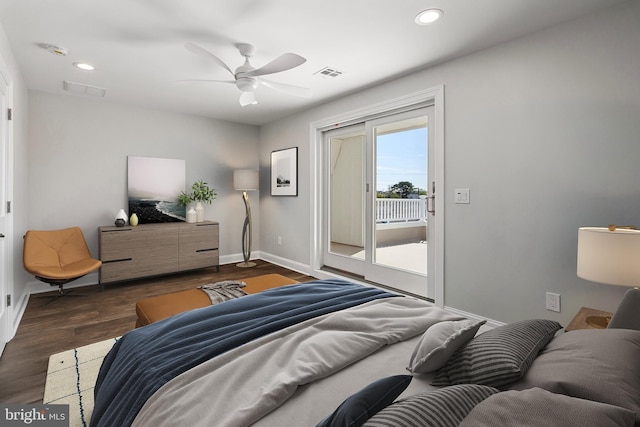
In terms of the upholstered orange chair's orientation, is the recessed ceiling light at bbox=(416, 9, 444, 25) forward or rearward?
forward

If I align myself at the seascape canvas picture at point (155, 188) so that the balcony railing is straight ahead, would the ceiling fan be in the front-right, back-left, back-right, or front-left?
front-right

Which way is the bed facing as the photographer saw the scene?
facing away from the viewer and to the left of the viewer

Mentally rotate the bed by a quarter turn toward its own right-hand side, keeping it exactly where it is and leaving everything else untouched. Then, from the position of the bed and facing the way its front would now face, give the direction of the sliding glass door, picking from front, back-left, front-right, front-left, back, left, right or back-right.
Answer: front-left

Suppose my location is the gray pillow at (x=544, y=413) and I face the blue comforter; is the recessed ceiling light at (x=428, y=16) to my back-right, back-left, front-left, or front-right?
front-right

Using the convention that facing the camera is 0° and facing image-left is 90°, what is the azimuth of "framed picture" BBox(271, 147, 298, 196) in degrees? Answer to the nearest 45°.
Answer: approximately 45°

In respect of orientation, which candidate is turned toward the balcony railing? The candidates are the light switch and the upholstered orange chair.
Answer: the upholstered orange chair

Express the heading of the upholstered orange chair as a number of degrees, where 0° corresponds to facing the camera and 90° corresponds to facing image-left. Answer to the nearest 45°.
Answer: approximately 315°

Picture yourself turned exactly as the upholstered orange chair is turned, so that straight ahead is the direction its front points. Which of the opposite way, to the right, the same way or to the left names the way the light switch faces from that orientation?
to the right

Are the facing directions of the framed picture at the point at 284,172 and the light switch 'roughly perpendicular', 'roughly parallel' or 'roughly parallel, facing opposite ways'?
roughly parallel

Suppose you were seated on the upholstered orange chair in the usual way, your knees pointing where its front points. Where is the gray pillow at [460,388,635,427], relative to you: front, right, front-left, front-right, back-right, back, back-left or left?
front-right

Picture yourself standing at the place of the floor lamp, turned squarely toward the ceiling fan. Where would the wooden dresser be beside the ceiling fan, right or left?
right

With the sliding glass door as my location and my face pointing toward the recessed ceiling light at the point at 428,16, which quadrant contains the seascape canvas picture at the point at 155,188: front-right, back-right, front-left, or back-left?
back-right

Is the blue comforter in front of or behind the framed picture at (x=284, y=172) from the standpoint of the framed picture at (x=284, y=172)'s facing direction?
in front

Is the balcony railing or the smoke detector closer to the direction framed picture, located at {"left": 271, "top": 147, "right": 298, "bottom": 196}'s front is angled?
the smoke detector

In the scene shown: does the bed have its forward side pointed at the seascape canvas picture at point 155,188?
yes
